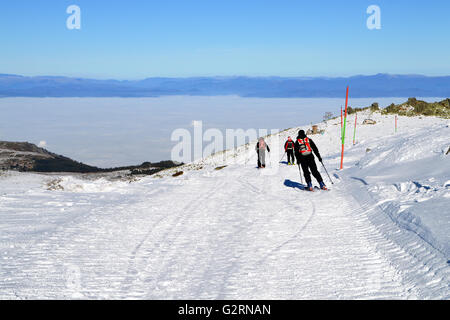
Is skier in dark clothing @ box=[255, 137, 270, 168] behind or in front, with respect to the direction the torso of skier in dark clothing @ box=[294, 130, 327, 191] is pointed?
in front

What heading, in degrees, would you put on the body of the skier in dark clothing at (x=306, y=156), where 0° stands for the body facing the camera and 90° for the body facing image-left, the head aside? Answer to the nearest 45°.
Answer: approximately 180°
